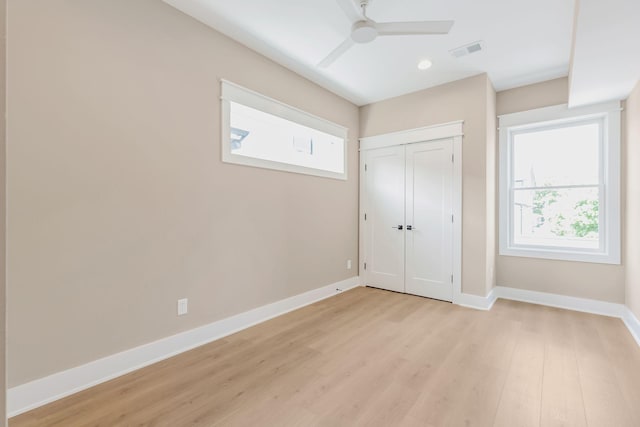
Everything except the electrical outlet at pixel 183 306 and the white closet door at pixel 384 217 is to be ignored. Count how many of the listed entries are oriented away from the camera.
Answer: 0

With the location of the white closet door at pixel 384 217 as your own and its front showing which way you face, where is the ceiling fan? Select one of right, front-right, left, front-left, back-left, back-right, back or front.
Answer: front-left

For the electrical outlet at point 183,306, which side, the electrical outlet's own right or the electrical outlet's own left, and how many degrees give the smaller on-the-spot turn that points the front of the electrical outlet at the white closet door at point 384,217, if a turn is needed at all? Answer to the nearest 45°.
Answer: approximately 45° to the electrical outlet's own left

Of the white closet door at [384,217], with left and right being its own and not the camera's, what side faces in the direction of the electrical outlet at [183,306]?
front

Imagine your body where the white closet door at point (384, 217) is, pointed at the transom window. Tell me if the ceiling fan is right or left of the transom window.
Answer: left

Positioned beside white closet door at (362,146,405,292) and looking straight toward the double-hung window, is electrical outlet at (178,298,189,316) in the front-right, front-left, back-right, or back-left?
back-right

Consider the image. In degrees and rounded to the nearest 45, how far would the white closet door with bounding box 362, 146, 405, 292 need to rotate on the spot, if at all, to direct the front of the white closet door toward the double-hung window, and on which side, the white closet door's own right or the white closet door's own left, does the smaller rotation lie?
approximately 135° to the white closet door's own left

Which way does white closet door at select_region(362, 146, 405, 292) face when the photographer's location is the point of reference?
facing the viewer and to the left of the viewer

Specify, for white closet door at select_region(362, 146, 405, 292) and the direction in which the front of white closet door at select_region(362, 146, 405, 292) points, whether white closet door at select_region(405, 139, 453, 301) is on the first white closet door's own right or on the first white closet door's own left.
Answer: on the first white closet door's own left

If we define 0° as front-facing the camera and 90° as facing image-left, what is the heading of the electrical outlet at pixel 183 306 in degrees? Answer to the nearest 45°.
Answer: approximately 315°

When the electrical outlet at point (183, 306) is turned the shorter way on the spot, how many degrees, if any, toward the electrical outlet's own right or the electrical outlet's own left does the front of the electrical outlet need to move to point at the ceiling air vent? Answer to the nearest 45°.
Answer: approximately 45° to the electrical outlet's own left
